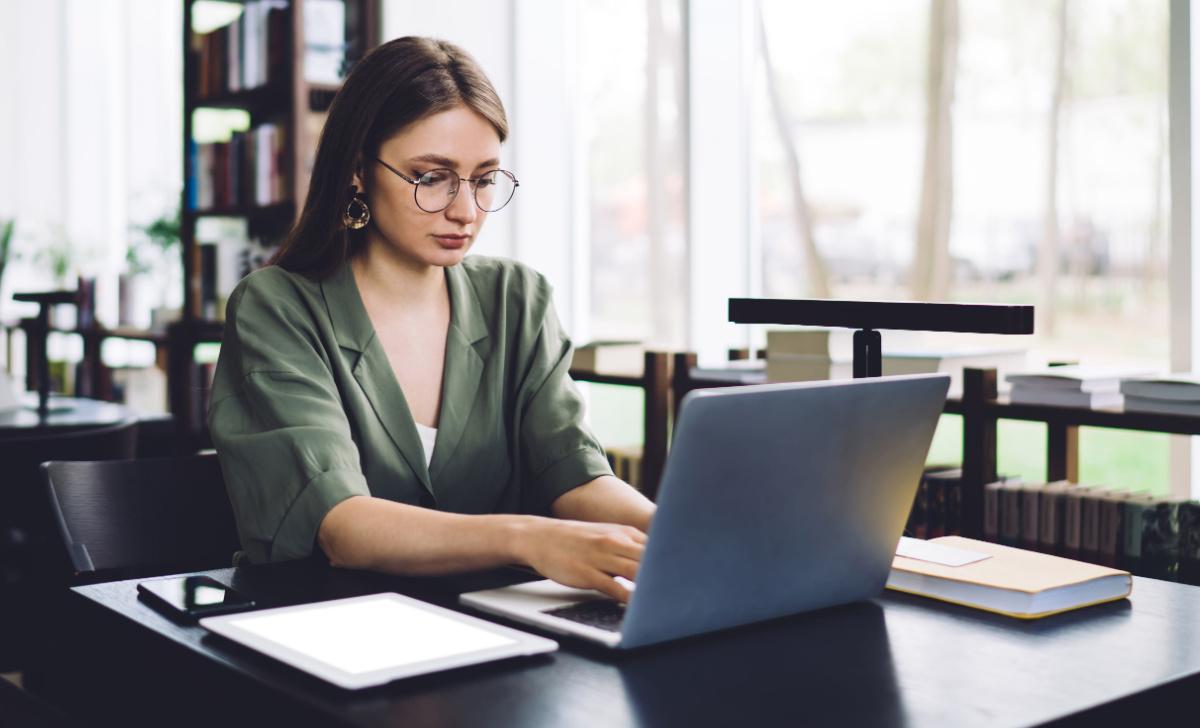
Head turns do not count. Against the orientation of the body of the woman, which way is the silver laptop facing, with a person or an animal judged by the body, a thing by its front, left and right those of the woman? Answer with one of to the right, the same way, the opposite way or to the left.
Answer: the opposite way

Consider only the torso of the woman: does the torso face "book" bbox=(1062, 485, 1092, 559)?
no

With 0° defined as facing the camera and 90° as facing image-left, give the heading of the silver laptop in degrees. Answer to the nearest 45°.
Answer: approximately 135°

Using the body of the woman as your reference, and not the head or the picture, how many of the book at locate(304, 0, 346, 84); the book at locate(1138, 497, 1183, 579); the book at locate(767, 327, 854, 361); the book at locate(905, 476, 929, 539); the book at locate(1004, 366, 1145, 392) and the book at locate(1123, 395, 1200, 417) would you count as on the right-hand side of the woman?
0

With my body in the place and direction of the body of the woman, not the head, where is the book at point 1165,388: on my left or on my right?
on my left

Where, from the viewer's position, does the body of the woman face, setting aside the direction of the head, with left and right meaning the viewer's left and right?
facing the viewer and to the right of the viewer

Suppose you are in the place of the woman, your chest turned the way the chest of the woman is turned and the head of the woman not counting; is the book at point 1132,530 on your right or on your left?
on your left

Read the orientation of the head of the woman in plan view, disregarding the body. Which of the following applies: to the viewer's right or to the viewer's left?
to the viewer's right

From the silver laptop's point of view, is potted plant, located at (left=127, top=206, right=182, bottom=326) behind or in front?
in front

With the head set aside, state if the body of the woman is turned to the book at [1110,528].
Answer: no
